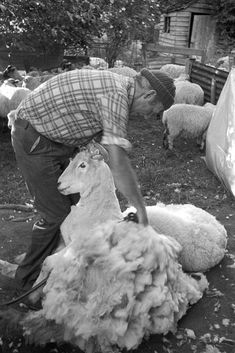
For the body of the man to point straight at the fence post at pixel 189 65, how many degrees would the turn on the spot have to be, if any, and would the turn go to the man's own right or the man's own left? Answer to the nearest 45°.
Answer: approximately 90° to the man's own left

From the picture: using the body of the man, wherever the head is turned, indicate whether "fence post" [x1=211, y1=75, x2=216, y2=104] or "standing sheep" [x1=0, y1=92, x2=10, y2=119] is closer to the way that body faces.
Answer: the fence post

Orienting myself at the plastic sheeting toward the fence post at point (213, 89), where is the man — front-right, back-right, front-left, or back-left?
back-left

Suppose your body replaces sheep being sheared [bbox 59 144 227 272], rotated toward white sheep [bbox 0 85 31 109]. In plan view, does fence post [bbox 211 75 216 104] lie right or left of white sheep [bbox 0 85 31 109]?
right

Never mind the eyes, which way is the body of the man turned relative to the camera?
to the viewer's right

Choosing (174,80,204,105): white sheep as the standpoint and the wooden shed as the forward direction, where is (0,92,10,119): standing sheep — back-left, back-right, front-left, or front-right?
back-left
